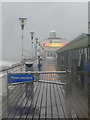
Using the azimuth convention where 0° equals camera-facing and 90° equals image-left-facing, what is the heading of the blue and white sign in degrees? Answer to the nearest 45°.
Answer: approximately 0°
